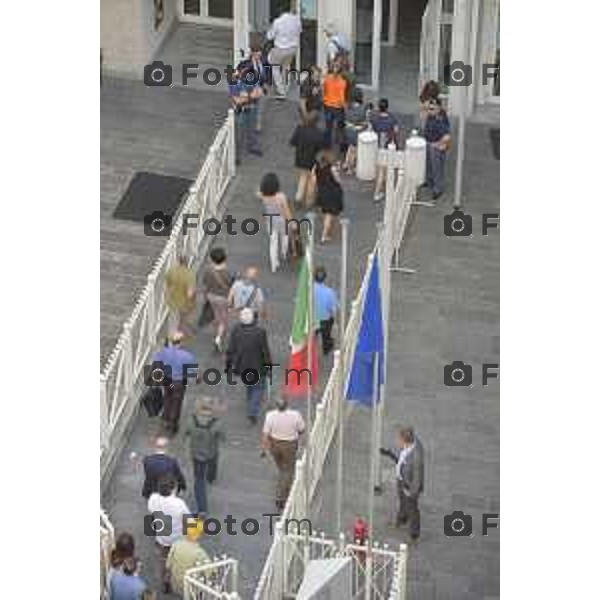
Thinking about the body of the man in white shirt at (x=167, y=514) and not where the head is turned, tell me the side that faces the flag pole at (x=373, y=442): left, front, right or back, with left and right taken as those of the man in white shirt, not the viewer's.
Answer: right

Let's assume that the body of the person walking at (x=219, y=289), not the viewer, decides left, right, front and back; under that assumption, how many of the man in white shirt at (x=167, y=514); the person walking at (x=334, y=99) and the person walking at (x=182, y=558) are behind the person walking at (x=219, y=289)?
2

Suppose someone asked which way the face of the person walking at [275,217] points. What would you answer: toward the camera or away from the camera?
away from the camera

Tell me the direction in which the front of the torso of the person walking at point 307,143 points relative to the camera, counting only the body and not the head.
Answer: away from the camera

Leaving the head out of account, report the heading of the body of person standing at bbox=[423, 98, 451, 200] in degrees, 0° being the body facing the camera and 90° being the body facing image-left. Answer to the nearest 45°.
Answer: approximately 45°

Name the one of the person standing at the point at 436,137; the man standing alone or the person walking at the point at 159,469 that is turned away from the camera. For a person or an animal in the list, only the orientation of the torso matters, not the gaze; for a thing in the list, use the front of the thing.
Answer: the person walking at the point at 159,469

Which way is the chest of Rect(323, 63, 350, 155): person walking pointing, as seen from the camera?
away from the camera

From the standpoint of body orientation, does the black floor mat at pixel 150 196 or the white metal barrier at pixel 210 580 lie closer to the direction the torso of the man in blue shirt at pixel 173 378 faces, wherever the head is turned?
the black floor mat

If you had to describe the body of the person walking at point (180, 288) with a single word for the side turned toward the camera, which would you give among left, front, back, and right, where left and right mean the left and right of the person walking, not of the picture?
back

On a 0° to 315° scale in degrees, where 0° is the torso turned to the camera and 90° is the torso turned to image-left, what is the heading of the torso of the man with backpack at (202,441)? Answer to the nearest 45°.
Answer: approximately 180°

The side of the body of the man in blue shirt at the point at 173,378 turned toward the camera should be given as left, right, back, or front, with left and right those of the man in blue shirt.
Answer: back
